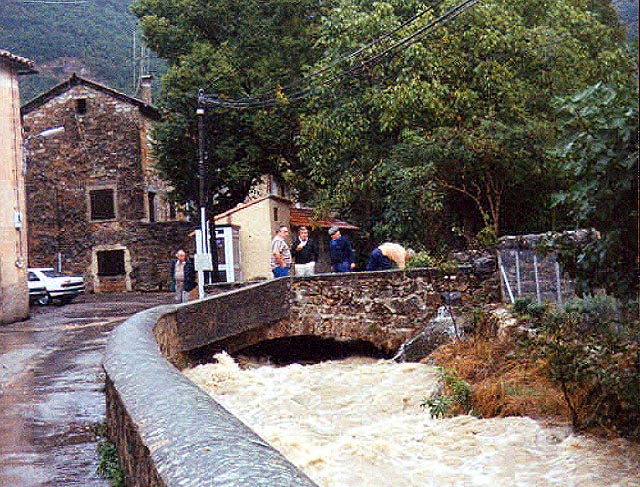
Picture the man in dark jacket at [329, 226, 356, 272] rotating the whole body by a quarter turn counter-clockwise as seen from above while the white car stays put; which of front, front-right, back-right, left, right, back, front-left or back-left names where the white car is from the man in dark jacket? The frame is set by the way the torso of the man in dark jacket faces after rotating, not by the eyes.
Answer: back

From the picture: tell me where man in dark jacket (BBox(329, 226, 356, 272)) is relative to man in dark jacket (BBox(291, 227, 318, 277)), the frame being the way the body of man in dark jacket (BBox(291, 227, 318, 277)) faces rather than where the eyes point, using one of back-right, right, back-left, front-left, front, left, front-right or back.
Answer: left

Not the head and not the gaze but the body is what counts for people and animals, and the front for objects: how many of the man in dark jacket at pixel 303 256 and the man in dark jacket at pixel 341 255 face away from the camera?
0

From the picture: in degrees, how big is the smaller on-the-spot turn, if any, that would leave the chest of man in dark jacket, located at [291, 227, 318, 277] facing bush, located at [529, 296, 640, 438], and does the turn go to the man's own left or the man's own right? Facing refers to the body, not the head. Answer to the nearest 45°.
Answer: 0° — they already face it

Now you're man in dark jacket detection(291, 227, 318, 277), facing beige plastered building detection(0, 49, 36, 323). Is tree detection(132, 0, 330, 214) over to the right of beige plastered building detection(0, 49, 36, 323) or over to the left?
right

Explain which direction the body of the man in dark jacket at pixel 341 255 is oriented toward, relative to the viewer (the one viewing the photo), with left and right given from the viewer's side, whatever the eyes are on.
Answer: facing the viewer and to the left of the viewer

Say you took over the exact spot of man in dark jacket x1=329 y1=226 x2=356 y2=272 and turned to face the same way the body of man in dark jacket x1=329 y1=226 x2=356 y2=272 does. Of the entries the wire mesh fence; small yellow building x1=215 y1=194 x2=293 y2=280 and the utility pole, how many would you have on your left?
1

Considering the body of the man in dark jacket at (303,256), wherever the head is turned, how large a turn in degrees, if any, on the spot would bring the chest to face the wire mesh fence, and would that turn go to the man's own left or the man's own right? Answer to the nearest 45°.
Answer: approximately 45° to the man's own left

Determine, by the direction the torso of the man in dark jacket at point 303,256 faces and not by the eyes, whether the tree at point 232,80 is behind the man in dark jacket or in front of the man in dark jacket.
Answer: behind

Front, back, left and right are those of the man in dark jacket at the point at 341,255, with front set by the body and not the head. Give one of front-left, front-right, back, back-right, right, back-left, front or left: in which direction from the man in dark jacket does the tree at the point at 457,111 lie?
back

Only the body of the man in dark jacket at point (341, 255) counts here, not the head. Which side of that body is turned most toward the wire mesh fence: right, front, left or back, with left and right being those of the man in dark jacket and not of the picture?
left

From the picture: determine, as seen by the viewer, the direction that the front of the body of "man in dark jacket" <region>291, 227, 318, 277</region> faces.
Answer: toward the camera
